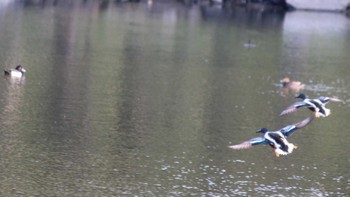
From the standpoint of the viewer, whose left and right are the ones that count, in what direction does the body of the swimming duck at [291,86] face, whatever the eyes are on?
facing to the left of the viewer

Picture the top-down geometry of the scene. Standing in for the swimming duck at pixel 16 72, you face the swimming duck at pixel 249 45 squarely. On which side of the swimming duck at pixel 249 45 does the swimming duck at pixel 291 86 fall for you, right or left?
right

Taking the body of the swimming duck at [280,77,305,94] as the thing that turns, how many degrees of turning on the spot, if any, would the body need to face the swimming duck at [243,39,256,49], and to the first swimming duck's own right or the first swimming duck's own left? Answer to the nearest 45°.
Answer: approximately 90° to the first swimming duck's own right

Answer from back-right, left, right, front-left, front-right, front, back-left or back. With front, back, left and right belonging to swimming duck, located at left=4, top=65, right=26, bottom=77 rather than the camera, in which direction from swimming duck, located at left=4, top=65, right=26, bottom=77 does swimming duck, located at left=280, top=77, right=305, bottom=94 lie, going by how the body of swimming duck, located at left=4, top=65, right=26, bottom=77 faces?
front

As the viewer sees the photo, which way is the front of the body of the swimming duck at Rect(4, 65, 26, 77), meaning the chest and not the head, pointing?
to the viewer's right

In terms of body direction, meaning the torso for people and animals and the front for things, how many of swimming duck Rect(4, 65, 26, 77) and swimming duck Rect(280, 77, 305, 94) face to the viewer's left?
1

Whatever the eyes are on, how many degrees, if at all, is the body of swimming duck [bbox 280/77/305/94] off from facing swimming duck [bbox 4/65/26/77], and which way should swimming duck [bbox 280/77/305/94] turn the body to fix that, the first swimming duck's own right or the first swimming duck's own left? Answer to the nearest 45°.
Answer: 0° — it already faces it

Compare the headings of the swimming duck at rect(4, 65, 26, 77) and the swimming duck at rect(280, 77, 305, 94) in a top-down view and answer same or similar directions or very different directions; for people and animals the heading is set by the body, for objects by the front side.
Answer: very different directions
